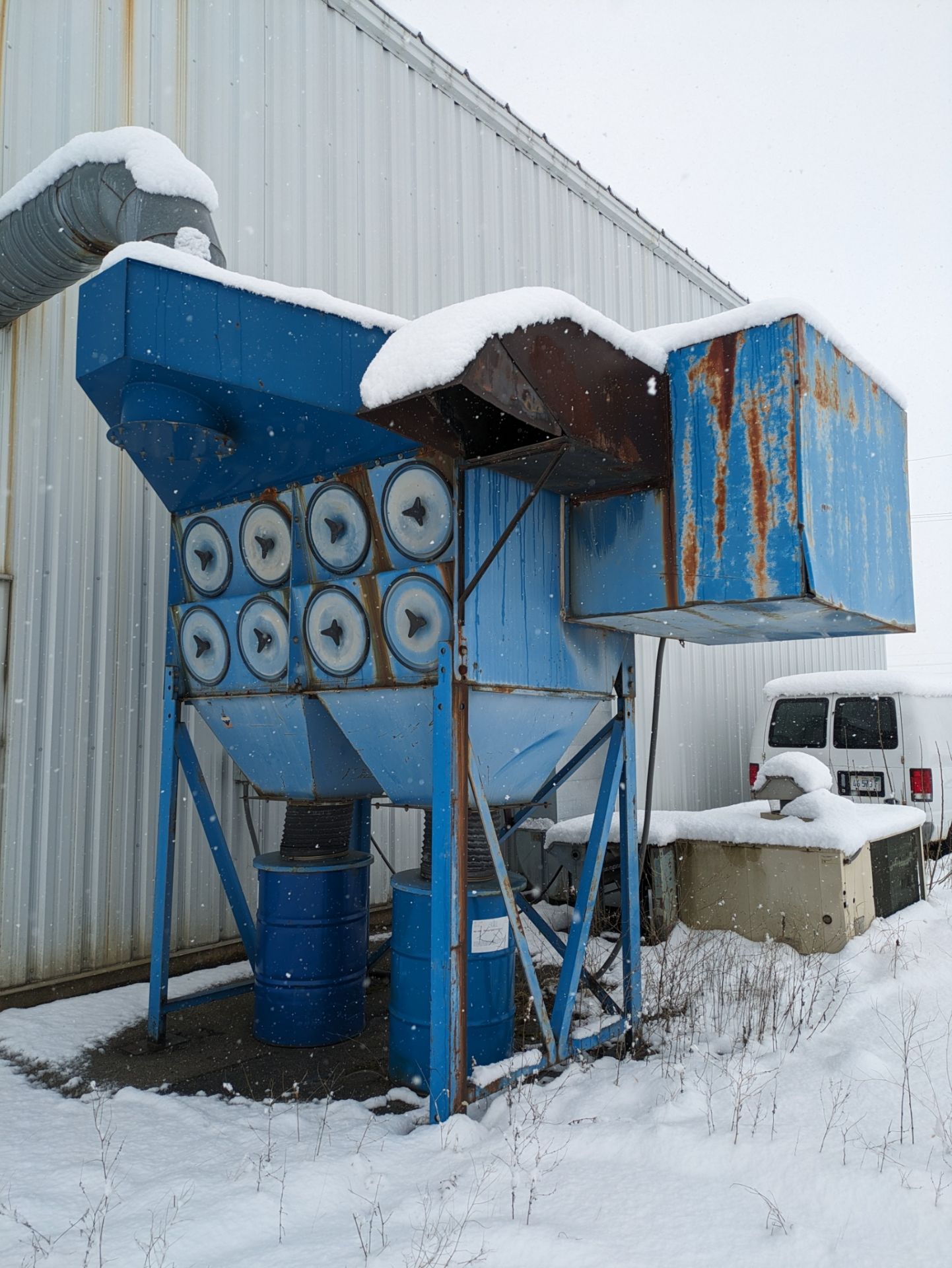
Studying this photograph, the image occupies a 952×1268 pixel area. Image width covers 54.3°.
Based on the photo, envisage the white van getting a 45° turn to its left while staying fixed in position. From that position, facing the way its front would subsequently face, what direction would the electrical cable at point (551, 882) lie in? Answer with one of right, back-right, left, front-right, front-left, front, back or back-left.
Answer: back-left

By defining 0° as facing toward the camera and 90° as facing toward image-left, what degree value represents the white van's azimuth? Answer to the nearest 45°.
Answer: approximately 225°

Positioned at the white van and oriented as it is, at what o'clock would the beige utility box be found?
The beige utility box is roughly at 5 o'clock from the white van.

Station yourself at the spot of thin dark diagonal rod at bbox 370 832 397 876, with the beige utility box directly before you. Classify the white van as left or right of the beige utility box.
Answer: left

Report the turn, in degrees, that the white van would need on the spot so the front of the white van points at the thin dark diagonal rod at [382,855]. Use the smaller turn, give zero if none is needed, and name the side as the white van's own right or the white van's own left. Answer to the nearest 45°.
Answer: approximately 180°

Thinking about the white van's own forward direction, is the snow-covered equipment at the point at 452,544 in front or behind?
behind
